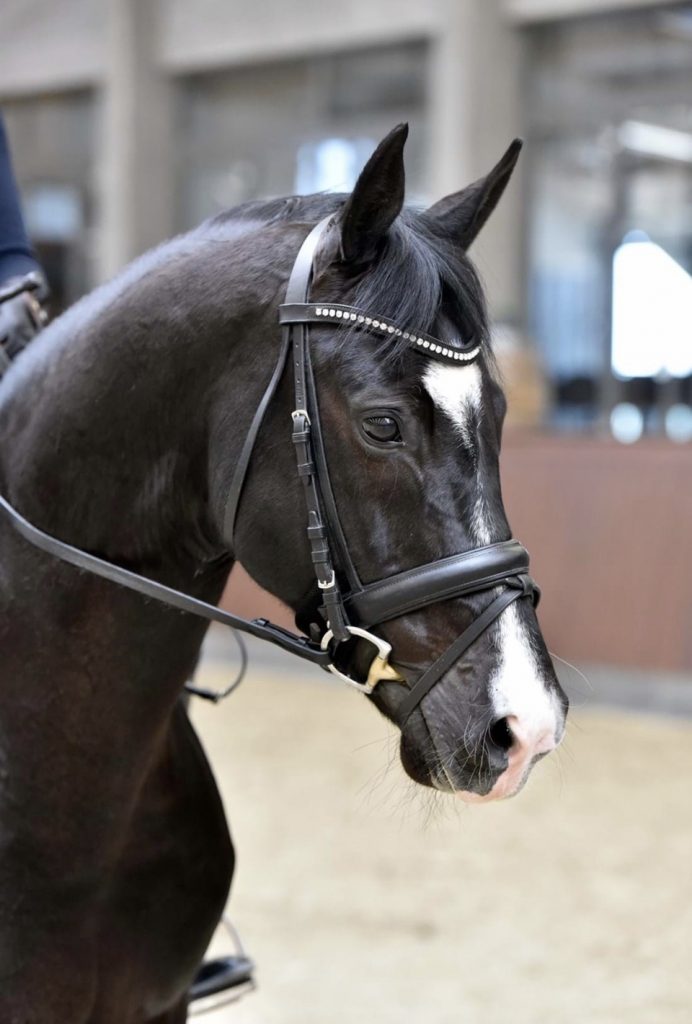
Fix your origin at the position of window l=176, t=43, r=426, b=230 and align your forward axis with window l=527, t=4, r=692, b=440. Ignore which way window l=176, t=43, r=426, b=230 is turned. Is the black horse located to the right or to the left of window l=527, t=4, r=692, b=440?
right

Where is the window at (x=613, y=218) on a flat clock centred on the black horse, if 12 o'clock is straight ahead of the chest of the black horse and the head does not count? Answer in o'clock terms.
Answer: The window is roughly at 8 o'clock from the black horse.

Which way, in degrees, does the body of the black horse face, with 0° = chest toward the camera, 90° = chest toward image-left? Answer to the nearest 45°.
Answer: approximately 315°

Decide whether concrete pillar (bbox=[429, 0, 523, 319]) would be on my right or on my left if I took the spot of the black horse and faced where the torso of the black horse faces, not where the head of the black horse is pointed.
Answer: on my left

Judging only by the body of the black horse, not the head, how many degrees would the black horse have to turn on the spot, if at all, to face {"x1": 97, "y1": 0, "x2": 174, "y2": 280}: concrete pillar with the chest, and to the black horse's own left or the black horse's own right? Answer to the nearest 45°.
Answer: approximately 135° to the black horse's own left

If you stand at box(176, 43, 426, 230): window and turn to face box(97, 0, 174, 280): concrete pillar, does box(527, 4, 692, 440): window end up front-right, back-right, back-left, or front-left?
back-left

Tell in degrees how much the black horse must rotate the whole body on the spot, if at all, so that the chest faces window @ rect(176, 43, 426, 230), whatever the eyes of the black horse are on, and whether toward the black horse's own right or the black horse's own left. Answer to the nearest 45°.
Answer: approximately 135° to the black horse's own left
